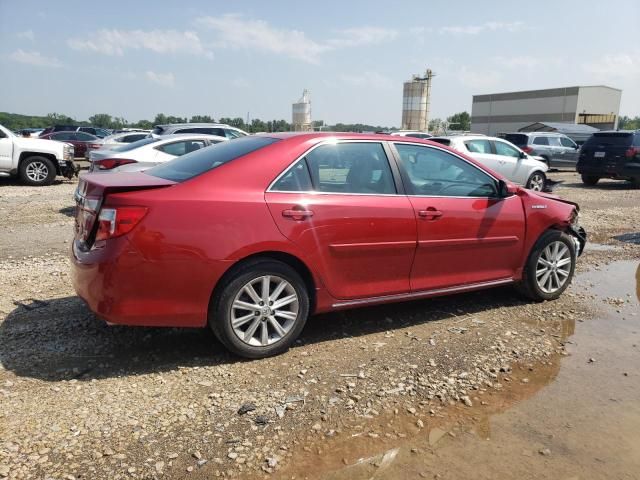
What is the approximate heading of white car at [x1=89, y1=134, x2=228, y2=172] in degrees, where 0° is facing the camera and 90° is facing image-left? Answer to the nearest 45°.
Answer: approximately 225°

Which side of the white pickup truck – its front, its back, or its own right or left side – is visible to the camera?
right

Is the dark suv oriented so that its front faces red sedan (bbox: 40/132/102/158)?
no

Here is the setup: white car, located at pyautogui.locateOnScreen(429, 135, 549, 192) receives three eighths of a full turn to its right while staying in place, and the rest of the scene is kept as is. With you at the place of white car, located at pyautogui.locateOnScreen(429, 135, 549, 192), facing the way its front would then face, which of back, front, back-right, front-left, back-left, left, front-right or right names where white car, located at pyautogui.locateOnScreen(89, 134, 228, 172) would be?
front-right

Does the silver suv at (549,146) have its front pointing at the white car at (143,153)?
no

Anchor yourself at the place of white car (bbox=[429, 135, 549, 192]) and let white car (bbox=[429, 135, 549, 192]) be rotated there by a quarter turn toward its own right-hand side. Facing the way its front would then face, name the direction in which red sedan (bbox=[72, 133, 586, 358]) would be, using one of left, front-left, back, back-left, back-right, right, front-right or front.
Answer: front-right

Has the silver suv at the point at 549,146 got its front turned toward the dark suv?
no

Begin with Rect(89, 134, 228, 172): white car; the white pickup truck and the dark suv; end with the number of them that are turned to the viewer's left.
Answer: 0

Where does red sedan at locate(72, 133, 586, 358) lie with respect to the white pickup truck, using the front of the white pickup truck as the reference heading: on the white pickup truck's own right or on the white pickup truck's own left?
on the white pickup truck's own right

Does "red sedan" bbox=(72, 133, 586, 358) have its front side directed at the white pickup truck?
no

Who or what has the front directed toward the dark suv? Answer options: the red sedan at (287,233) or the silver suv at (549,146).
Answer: the red sedan

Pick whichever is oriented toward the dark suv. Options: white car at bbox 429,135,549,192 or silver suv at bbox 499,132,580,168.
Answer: the white car
